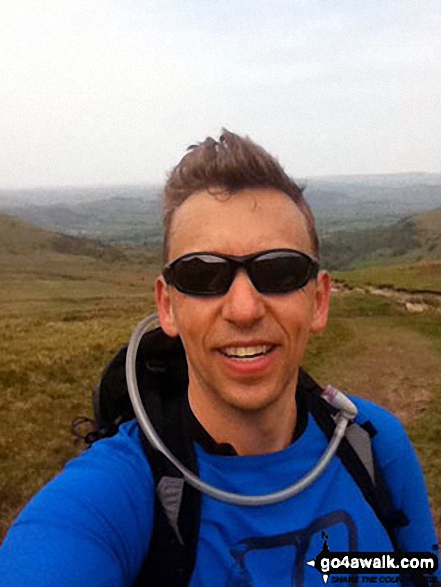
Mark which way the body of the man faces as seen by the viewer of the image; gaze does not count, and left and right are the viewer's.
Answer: facing the viewer
